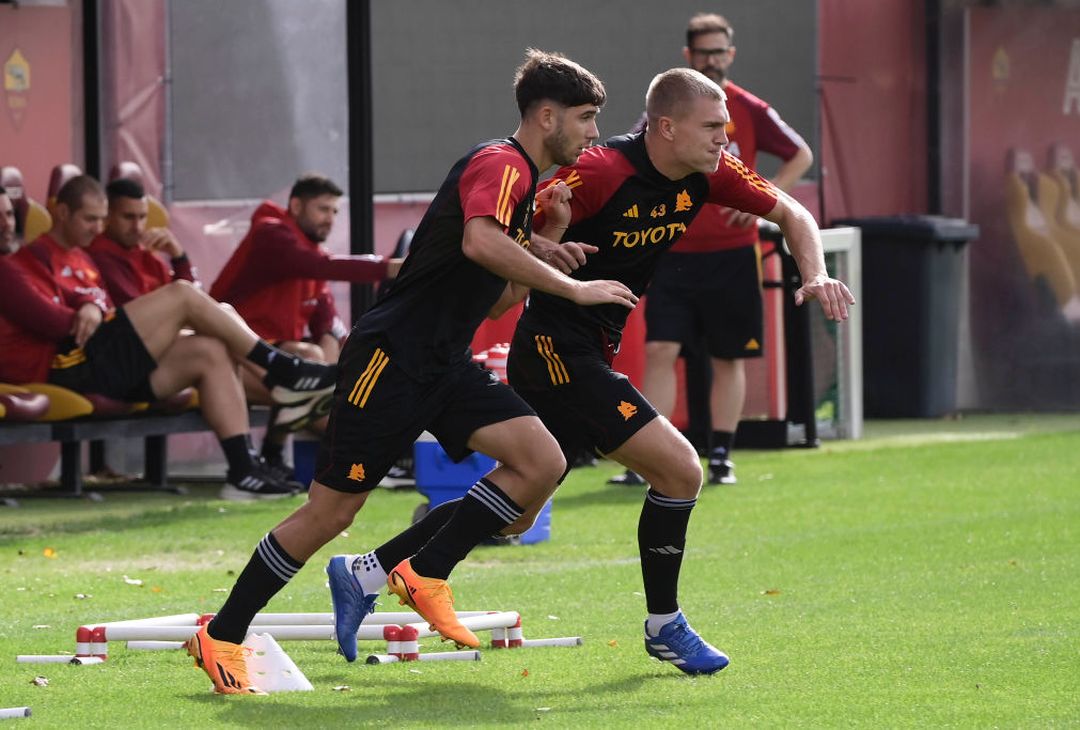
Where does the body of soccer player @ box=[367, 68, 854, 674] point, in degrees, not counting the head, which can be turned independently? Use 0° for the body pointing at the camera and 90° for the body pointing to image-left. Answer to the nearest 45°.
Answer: approximately 315°

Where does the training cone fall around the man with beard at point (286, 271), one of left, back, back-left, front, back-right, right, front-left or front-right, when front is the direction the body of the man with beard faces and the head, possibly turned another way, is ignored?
right

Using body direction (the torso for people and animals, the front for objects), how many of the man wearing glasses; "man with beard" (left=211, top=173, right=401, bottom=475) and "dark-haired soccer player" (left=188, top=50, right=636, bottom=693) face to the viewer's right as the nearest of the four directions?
2

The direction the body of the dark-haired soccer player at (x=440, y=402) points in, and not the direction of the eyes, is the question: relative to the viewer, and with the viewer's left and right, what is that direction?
facing to the right of the viewer

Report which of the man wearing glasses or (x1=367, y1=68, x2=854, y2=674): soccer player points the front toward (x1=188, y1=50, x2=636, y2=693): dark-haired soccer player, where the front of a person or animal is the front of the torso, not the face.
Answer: the man wearing glasses

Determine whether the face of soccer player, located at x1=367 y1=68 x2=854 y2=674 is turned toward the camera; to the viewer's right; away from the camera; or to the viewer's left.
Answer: to the viewer's right

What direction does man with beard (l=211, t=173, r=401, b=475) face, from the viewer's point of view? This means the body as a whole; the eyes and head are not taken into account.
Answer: to the viewer's right

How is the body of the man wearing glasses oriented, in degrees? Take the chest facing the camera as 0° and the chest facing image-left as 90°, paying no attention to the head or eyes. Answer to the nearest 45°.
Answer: approximately 0°

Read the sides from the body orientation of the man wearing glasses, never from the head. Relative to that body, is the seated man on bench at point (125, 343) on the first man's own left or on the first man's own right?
on the first man's own right

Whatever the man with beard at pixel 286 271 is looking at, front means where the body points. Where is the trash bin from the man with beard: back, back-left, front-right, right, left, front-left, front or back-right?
front-left
